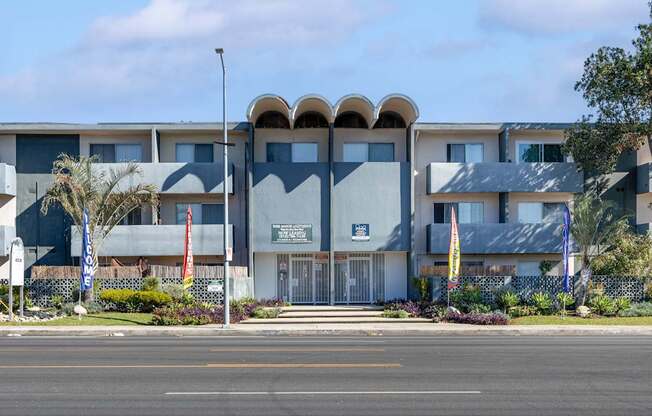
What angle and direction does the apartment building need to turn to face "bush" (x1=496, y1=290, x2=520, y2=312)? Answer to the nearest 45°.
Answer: approximately 45° to its left

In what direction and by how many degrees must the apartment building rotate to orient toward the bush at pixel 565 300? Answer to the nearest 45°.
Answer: approximately 45° to its left

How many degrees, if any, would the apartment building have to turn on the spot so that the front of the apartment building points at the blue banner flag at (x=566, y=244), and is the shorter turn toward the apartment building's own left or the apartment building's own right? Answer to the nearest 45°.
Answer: approximately 45° to the apartment building's own left

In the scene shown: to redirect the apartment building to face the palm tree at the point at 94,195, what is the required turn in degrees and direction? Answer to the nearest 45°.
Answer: approximately 45° to its right

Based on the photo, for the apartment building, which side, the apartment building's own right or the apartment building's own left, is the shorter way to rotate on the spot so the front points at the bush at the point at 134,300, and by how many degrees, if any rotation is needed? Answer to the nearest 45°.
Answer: approximately 45° to the apartment building's own right

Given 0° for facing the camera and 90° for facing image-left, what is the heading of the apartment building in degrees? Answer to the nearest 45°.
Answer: approximately 0°

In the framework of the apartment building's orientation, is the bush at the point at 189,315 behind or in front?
in front

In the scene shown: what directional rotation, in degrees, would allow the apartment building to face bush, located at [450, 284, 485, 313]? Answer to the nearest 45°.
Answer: approximately 45° to its left
